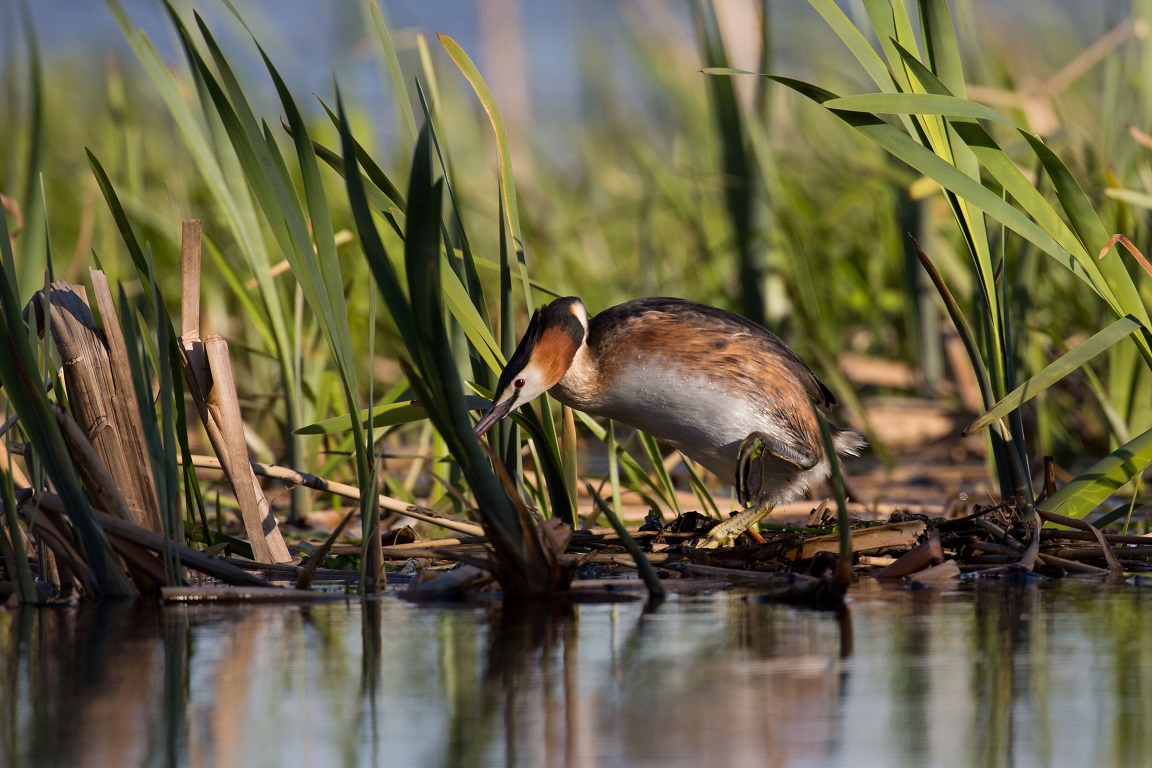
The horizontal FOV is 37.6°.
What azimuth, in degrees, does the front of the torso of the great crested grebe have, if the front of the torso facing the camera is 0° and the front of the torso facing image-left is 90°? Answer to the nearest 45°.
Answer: approximately 90°

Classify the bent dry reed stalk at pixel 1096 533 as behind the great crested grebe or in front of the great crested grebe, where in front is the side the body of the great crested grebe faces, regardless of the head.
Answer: behind

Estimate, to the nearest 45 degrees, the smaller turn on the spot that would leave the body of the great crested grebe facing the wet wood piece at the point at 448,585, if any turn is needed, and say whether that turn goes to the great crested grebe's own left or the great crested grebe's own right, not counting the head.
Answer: approximately 45° to the great crested grebe's own left

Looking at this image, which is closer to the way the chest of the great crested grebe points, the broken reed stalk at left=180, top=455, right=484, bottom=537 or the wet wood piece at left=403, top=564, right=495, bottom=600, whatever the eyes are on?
the broken reed stalk

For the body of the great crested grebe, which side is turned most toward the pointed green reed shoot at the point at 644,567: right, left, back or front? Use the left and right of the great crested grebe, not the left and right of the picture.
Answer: left

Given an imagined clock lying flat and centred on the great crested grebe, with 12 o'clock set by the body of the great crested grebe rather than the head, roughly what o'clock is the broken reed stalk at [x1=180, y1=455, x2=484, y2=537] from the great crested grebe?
The broken reed stalk is roughly at 11 o'clock from the great crested grebe.

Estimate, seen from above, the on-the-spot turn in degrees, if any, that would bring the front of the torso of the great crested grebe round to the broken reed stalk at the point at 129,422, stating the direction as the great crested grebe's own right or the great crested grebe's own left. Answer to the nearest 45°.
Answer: approximately 45° to the great crested grebe's own left

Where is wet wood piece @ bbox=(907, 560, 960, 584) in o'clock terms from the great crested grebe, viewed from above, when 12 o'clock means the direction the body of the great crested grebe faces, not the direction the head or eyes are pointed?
The wet wood piece is roughly at 8 o'clock from the great crested grebe.

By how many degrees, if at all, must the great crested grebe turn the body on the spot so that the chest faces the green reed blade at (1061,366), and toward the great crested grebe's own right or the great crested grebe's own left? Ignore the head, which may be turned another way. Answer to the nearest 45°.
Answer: approximately 135° to the great crested grebe's own left

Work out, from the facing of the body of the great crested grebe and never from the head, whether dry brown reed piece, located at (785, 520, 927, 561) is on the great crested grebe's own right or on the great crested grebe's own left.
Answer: on the great crested grebe's own left

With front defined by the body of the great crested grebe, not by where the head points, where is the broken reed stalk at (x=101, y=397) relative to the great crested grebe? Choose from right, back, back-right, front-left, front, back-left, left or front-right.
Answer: front-left

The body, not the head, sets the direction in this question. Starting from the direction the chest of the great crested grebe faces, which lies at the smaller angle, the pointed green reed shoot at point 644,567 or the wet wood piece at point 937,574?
the pointed green reed shoot
